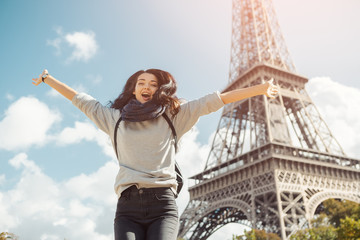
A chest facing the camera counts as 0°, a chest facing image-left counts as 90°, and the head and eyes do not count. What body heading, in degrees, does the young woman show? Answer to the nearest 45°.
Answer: approximately 0°

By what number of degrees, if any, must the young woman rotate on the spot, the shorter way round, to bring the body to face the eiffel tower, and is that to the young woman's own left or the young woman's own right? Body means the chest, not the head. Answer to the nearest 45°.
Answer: approximately 180°
